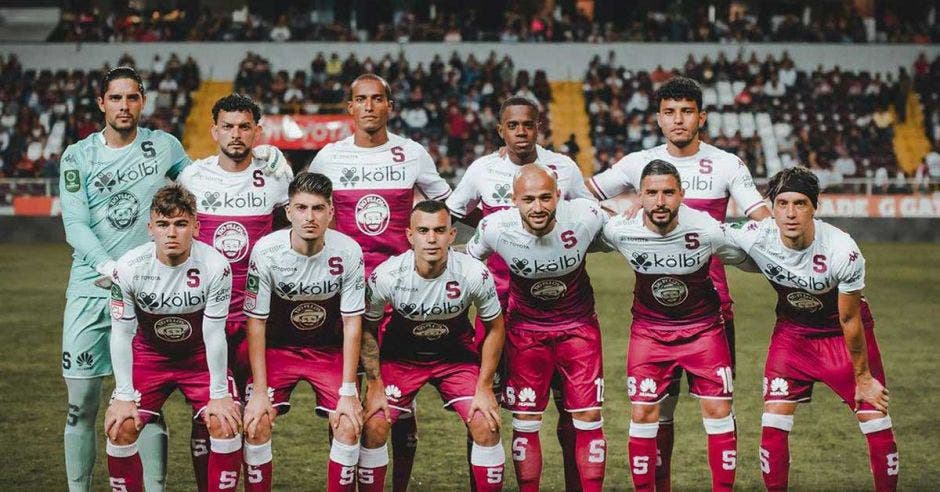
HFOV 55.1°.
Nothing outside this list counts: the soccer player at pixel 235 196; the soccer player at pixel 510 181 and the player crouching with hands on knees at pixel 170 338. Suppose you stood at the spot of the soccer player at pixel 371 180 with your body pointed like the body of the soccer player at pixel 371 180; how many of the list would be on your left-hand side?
1

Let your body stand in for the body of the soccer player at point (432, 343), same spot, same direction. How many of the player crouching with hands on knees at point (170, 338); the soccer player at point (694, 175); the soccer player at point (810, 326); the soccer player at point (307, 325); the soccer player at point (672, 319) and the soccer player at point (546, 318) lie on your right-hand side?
2

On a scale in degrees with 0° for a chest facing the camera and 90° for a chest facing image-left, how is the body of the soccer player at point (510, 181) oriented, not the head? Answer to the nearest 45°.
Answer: approximately 0°

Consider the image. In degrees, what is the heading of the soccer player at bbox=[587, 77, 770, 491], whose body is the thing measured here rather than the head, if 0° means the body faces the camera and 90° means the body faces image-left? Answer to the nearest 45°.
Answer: approximately 0°

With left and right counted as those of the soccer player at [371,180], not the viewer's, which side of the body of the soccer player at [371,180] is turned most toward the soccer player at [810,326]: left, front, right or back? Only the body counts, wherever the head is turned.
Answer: left

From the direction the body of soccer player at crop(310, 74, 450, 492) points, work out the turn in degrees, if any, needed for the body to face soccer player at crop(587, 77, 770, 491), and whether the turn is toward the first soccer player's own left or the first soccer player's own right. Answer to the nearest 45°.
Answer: approximately 90° to the first soccer player's own left

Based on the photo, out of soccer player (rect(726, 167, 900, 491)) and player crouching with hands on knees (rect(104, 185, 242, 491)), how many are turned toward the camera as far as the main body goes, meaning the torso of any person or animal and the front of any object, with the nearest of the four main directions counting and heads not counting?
2
